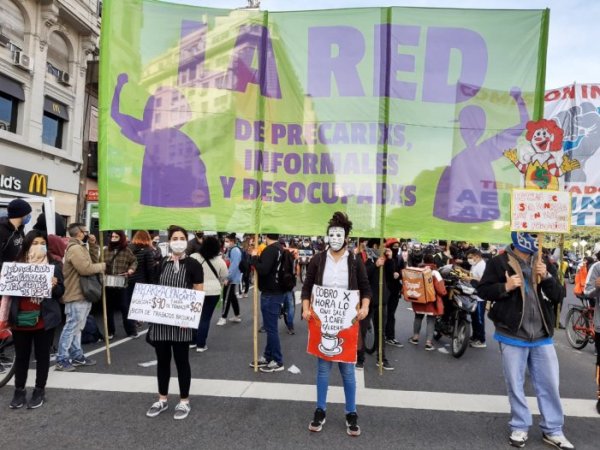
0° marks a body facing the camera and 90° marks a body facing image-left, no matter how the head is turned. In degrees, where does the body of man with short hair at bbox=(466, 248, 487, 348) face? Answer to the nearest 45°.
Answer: approximately 45°

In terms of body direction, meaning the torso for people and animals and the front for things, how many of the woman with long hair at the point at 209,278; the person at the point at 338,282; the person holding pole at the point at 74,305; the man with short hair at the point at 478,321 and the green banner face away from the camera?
1

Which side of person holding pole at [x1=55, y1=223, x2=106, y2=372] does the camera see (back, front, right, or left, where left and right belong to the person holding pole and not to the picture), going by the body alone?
right

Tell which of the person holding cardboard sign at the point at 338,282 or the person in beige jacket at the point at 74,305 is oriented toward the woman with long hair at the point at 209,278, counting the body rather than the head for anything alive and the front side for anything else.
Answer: the person in beige jacket at the point at 74,305

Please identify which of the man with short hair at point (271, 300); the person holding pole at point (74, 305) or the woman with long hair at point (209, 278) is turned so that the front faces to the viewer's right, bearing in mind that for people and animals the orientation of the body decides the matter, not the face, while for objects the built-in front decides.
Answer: the person holding pole

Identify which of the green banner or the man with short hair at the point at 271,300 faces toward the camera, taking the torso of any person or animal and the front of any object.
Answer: the green banner

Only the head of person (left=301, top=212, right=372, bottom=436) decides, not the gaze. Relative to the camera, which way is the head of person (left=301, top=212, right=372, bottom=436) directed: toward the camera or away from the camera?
toward the camera

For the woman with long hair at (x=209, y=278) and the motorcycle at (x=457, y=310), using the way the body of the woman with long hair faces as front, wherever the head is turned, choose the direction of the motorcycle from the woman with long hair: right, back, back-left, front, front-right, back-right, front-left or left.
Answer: right

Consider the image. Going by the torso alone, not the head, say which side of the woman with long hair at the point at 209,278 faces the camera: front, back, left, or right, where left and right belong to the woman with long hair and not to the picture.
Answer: back

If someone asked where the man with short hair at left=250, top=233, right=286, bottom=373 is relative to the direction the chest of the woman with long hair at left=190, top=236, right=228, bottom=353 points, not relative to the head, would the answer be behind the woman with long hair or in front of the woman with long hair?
behind

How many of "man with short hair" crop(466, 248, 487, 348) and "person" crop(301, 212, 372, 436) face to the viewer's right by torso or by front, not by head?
0

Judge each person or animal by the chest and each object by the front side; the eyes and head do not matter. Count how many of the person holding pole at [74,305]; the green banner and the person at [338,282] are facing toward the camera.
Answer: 2

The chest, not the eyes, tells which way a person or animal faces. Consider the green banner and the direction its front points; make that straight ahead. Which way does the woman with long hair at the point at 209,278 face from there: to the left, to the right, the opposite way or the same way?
the opposite way
